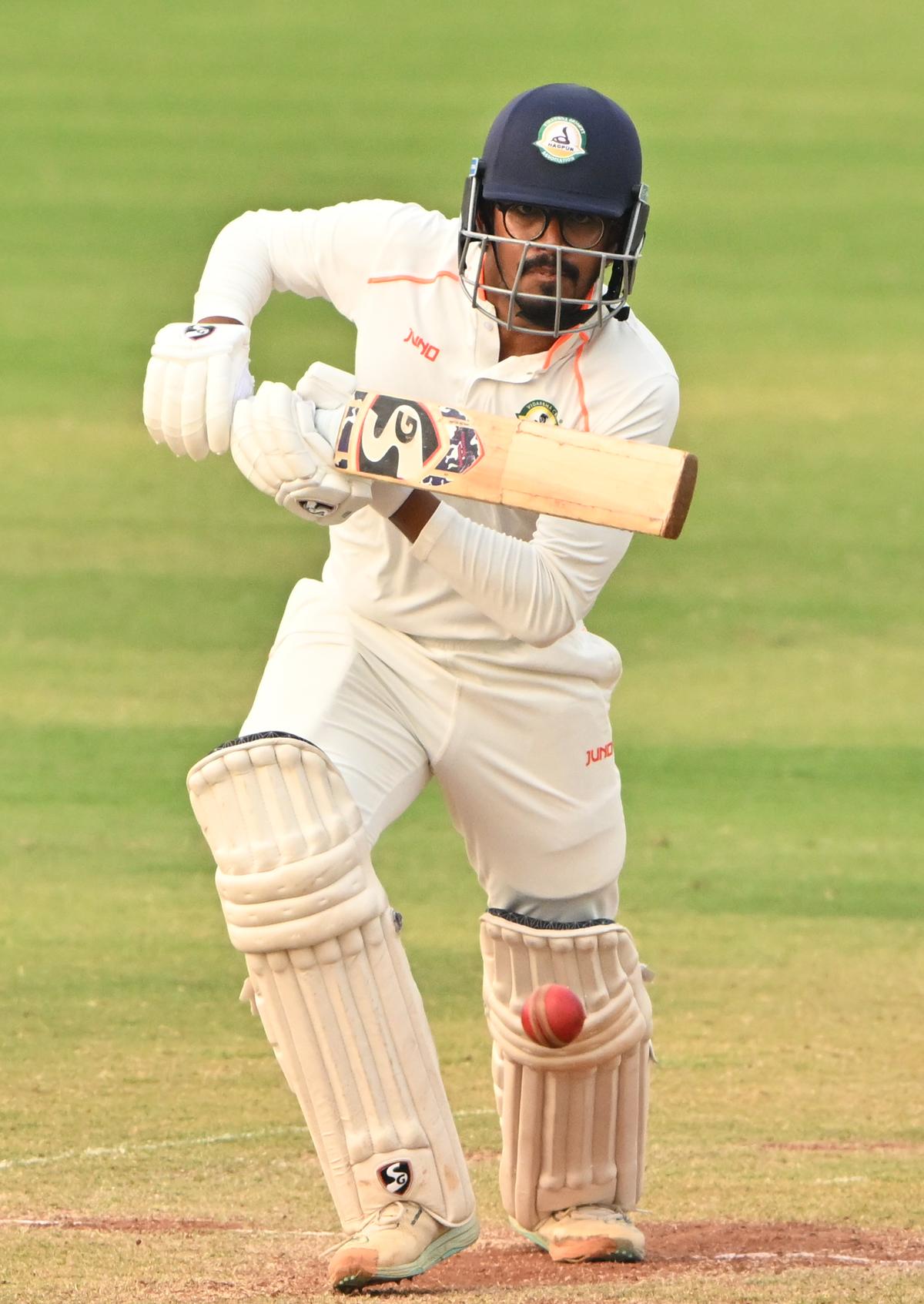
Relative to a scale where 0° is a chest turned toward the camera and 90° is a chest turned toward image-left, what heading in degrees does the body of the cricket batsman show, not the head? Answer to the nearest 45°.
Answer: approximately 0°
